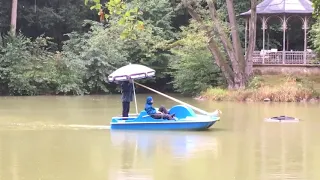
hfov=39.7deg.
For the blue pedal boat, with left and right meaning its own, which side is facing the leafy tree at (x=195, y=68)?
left

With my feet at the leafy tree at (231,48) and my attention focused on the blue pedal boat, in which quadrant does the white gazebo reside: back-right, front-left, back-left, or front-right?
back-left

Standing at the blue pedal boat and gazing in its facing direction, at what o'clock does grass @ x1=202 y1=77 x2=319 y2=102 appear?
The grass is roughly at 10 o'clock from the blue pedal boat.

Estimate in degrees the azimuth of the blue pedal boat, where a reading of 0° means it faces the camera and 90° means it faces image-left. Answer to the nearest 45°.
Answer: approximately 270°

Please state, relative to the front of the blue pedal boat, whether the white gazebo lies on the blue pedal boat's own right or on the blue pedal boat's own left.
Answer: on the blue pedal boat's own left

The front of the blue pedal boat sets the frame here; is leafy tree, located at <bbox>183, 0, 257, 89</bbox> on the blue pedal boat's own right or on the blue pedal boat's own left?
on the blue pedal boat's own left
